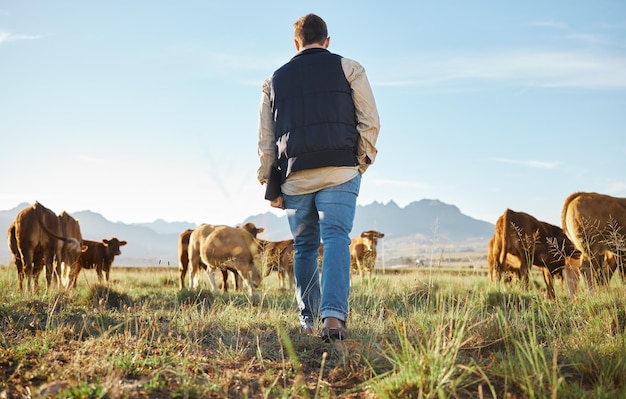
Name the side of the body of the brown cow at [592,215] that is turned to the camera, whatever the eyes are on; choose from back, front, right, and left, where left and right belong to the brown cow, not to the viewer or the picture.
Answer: right

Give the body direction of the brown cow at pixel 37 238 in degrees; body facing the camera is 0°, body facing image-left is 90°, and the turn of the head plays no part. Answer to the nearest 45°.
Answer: approximately 180°

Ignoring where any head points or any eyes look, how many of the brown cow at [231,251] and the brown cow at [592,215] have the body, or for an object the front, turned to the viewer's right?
2

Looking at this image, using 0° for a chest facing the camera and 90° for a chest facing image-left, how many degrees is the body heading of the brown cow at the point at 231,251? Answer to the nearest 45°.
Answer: approximately 270°

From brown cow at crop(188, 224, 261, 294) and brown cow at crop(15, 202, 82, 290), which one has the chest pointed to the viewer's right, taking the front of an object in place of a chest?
brown cow at crop(188, 224, 261, 294)

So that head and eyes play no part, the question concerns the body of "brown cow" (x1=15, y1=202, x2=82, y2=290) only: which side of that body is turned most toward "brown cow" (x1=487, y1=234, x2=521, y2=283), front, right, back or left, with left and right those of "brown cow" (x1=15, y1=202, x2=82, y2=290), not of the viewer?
right

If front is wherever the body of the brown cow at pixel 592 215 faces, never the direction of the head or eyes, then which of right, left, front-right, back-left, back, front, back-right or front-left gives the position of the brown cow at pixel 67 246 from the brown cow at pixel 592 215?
back

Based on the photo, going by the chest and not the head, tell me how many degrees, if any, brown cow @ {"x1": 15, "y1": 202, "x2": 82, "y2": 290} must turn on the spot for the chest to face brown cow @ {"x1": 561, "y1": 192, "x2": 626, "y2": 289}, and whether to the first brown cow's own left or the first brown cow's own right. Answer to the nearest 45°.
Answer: approximately 135° to the first brown cow's own right

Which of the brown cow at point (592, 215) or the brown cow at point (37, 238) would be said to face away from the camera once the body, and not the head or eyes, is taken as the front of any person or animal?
the brown cow at point (37, 238)

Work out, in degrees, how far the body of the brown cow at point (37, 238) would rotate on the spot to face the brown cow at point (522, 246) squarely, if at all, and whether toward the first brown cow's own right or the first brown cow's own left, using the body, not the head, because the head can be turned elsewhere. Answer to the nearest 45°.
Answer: approximately 90° to the first brown cow's own right
